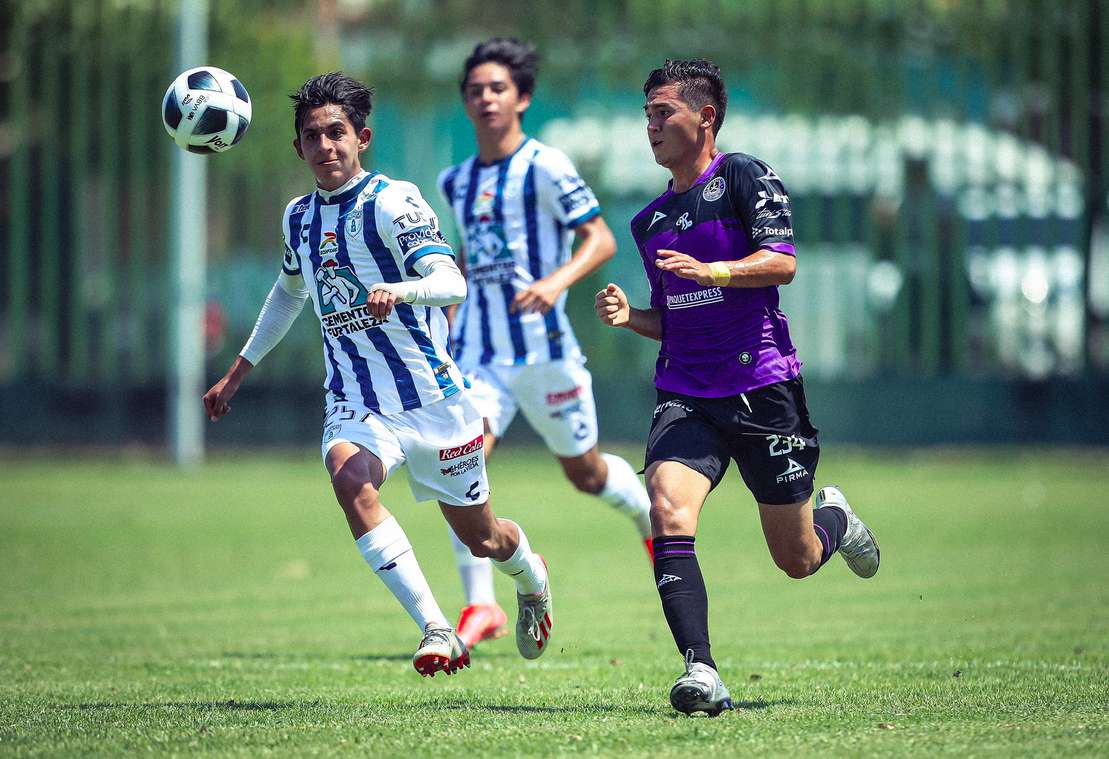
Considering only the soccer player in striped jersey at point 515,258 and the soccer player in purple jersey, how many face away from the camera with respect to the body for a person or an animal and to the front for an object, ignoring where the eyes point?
0

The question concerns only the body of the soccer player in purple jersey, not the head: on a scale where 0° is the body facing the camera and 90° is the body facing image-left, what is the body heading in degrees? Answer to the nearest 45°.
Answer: approximately 45°

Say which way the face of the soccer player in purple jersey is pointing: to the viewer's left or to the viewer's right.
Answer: to the viewer's left

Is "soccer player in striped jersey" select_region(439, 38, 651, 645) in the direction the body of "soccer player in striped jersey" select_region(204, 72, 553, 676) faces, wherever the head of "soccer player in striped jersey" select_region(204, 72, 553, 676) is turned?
no

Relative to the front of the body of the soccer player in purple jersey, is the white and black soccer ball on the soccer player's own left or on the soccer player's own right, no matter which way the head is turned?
on the soccer player's own right

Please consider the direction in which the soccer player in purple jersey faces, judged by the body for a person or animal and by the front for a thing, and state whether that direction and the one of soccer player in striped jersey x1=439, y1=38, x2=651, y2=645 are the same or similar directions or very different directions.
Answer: same or similar directions

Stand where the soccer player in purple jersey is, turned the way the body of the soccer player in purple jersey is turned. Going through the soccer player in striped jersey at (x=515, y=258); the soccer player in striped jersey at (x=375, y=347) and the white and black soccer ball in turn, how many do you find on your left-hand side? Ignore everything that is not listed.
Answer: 0

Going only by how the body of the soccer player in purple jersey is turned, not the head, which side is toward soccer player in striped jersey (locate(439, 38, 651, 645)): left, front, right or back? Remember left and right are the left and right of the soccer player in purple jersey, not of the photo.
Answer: right

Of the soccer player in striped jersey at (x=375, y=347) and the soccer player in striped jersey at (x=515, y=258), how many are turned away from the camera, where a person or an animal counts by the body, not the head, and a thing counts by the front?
0

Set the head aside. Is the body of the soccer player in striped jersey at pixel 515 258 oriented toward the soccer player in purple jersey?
no

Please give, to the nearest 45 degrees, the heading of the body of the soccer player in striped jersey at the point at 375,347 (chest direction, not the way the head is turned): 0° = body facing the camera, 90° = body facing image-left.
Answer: approximately 45°

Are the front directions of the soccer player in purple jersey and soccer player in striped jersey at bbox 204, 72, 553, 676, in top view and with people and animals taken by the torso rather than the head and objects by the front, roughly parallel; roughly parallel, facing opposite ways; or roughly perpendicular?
roughly parallel

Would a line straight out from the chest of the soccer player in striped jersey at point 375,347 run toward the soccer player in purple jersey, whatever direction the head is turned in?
no

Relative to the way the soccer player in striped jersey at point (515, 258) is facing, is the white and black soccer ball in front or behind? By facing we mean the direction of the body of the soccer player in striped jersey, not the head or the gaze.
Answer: in front

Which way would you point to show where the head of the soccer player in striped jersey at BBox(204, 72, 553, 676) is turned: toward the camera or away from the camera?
toward the camera
